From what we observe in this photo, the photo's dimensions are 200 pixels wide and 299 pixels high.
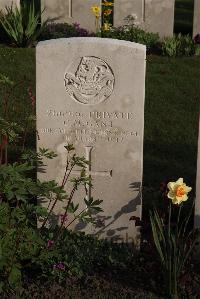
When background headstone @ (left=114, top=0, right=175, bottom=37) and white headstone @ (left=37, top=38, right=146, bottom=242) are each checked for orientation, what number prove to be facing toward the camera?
2

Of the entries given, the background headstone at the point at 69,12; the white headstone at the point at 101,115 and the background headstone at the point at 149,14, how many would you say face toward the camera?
3

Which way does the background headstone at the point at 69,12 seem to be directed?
toward the camera

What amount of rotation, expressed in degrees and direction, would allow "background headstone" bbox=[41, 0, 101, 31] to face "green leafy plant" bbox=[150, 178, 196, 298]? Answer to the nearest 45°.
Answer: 0° — it already faces it

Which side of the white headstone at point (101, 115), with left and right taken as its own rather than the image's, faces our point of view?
front

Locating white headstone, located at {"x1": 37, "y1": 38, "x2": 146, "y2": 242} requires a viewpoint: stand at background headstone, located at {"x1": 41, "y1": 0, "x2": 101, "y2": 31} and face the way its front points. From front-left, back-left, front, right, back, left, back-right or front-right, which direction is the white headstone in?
front

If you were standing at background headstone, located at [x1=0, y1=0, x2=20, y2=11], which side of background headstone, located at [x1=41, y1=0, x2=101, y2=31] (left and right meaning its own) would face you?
right

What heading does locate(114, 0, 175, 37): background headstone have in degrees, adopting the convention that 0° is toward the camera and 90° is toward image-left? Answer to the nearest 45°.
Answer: approximately 0°

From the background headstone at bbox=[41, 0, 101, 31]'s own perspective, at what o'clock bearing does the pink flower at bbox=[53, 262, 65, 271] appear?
The pink flower is roughly at 12 o'clock from the background headstone.

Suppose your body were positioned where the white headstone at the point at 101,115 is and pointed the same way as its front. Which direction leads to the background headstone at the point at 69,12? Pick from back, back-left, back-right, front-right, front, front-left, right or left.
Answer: back

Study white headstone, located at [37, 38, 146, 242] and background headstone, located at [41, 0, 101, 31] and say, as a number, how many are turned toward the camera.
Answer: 2

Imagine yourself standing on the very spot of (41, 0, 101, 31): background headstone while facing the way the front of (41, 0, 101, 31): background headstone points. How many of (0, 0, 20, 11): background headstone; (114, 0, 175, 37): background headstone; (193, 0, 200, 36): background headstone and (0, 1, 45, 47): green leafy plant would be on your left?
2
